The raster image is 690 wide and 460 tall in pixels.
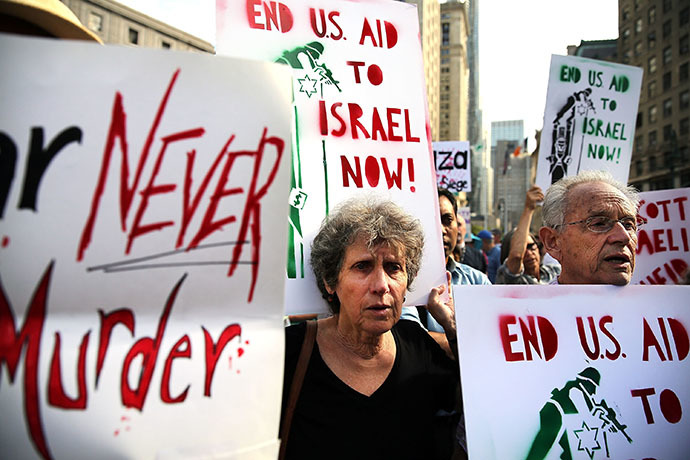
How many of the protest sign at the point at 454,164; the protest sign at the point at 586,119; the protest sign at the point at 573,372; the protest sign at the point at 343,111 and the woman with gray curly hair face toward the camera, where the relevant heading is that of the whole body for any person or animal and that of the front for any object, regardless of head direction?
5

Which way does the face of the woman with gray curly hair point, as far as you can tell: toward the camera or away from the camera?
toward the camera

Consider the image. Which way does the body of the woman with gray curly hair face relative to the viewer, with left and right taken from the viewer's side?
facing the viewer

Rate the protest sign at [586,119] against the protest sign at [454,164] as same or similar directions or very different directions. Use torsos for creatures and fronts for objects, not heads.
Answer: same or similar directions

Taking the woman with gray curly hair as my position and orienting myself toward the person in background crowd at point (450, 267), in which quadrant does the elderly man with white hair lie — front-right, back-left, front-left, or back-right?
front-right

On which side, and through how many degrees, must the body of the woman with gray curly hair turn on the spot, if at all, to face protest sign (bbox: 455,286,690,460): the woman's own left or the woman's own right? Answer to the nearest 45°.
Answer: approximately 90° to the woman's own left

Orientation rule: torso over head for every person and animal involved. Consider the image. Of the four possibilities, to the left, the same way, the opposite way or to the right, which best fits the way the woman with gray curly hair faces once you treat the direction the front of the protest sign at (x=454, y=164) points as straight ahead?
the same way

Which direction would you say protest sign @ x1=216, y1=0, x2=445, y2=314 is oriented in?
toward the camera

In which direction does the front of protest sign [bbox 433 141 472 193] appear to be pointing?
toward the camera

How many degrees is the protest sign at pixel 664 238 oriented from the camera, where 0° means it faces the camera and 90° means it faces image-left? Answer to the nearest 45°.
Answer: approximately 0°
